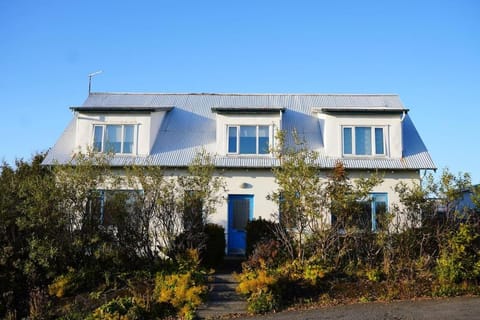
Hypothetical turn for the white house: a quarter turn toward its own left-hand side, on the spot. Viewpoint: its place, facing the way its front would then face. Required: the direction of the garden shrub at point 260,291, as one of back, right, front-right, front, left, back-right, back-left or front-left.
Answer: right

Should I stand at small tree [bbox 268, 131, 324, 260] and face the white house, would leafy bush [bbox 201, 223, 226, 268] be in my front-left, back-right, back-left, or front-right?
front-left

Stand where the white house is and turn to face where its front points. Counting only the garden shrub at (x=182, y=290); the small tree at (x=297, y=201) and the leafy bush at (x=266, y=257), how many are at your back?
0

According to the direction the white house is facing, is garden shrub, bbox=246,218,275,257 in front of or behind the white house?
in front

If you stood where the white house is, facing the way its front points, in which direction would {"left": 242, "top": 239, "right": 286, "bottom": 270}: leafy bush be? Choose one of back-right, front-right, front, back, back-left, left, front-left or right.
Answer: front

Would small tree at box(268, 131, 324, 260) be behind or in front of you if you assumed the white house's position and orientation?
in front

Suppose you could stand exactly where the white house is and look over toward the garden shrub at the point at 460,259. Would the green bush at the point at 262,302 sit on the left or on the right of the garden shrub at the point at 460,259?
right

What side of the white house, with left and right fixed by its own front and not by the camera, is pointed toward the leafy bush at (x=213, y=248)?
front

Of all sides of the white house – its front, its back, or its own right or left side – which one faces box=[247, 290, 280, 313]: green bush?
front

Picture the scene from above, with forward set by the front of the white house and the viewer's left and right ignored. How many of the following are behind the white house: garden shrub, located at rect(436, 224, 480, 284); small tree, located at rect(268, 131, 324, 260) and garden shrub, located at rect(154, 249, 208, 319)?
0

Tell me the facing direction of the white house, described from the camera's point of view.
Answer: facing the viewer

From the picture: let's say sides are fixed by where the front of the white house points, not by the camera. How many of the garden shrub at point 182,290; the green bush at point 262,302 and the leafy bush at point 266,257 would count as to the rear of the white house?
0
